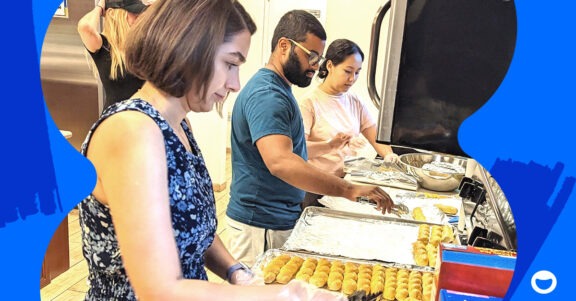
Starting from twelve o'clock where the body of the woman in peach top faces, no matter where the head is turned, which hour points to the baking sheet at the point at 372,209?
The baking sheet is roughly at 1 o'clock from the woman in peach top.

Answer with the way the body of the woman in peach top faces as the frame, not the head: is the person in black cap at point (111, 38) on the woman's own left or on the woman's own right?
on the woman's own right

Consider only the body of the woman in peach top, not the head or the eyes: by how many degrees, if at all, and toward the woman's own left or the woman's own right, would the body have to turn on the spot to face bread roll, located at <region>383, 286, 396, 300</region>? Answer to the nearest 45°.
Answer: approximately 45° to the woman's own right

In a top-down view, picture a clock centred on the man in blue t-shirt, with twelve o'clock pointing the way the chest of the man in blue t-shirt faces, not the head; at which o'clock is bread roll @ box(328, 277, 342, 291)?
The bread roll is roughly at 2 o'clock from the man in blue t-shirt.

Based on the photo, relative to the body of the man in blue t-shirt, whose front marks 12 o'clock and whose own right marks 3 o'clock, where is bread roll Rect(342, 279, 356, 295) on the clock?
The bread roll is roughly at 2 o'clock from the man in blue t-shirt.

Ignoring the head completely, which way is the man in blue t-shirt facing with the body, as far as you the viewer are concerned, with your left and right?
facing to the right of the viewer

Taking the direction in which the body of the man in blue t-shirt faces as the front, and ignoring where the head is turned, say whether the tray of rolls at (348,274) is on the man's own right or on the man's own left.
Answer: on the man's own right

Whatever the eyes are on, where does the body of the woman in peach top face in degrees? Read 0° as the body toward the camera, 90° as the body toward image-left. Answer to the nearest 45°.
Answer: approximately 315°
